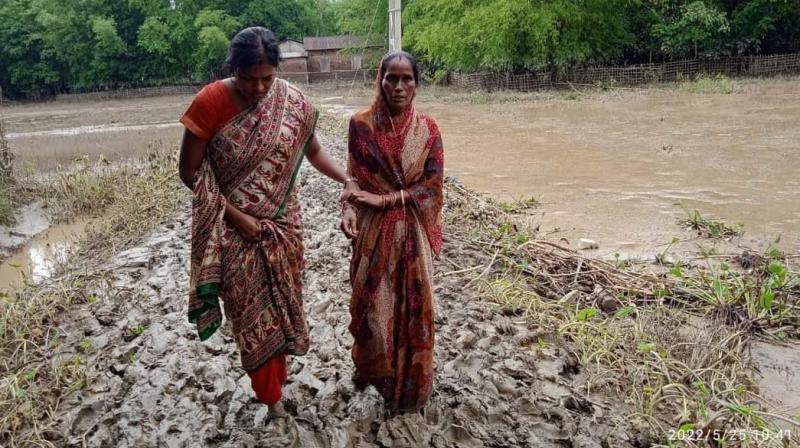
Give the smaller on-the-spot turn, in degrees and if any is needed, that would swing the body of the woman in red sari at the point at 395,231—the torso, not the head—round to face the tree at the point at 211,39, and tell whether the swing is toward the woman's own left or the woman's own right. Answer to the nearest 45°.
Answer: approximately 180°

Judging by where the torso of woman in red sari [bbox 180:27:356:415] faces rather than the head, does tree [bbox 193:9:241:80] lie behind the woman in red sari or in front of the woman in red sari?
behind

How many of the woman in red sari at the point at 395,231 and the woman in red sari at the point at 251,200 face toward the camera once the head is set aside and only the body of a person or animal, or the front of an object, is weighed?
2

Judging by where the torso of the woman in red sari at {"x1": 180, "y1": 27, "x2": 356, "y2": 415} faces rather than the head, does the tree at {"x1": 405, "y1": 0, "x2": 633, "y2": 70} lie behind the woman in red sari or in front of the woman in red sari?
behind

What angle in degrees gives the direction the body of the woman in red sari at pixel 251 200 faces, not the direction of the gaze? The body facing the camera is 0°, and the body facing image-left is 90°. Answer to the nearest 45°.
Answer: approximately 0°

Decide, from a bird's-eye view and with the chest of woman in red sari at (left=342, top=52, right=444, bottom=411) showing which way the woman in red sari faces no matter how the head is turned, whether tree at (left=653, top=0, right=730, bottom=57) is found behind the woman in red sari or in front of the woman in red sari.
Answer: behind
